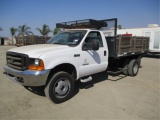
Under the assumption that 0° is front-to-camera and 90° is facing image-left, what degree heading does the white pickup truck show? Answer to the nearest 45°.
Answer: approximately 45°

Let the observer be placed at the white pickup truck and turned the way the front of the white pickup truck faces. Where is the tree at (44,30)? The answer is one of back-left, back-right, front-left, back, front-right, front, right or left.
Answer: back-right
